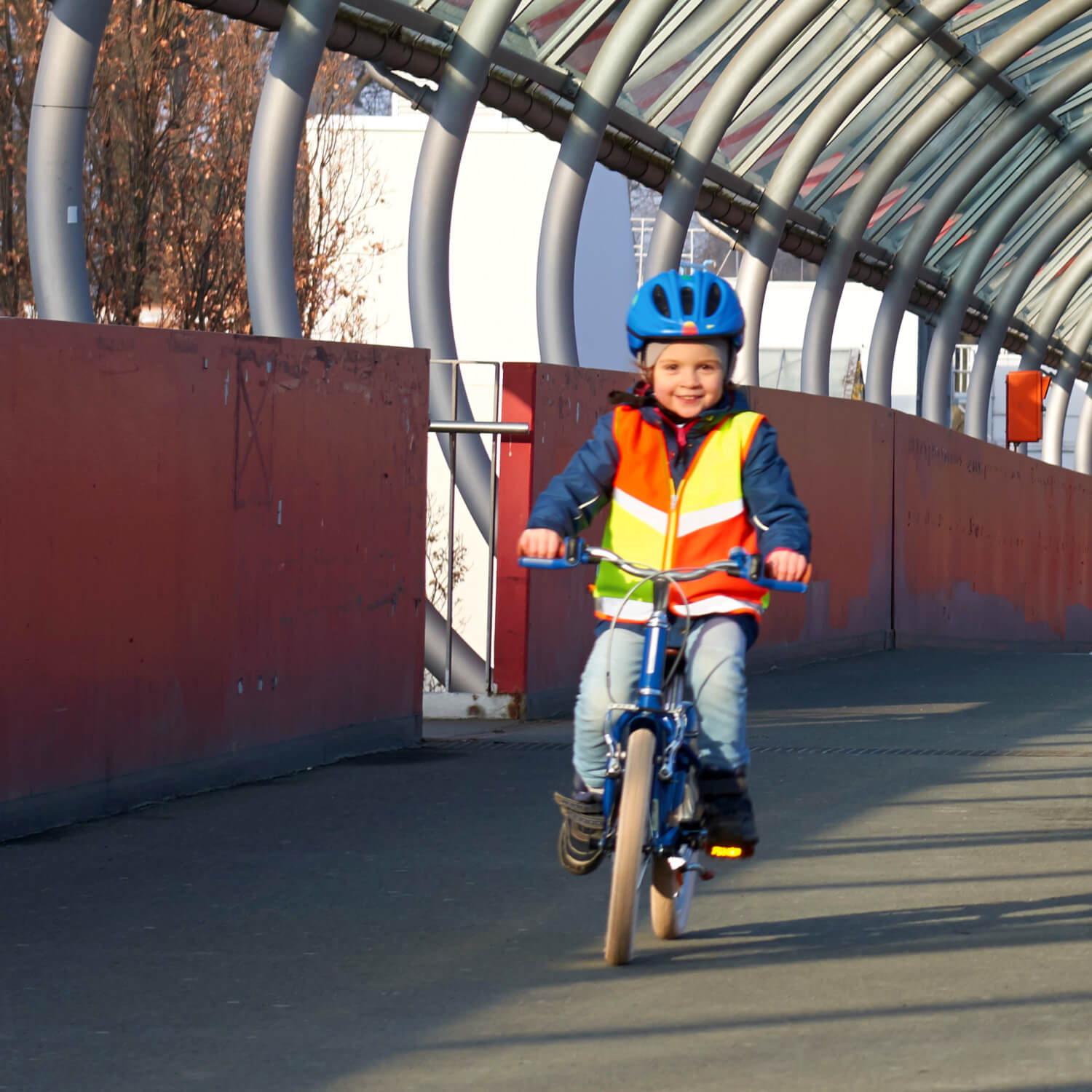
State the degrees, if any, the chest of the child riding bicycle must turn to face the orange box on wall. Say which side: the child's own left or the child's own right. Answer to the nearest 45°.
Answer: approximately 180°

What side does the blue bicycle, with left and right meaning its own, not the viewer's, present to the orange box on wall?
back

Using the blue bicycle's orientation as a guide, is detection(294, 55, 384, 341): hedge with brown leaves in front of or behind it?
behind

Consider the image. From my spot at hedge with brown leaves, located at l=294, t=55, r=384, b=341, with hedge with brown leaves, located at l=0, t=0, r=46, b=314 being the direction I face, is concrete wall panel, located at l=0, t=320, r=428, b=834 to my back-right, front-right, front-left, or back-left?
front-left

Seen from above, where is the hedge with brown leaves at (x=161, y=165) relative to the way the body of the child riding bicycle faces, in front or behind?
behind

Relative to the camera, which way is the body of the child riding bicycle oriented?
toward the camera

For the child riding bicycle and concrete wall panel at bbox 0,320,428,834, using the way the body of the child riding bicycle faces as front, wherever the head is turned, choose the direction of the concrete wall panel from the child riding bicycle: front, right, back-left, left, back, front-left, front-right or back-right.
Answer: back-right

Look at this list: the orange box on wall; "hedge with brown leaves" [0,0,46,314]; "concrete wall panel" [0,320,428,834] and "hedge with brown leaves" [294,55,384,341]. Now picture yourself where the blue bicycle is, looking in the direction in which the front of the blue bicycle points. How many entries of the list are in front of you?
0

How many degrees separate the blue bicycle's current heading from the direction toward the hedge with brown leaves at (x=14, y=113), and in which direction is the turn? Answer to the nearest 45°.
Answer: approximately 135° to its right

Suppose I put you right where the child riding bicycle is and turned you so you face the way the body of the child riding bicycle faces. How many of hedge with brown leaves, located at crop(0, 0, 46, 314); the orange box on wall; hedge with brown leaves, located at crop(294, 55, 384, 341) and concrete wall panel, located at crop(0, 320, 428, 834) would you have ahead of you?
0

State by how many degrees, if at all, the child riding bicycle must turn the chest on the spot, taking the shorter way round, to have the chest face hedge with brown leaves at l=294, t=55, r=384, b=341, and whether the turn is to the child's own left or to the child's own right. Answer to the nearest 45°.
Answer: approximately 180°

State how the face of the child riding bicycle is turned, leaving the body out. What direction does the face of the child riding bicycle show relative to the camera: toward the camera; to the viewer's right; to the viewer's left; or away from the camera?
toward the camera

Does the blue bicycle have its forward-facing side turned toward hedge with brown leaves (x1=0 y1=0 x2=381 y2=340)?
no
